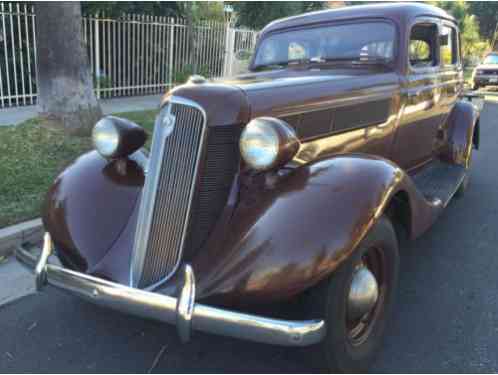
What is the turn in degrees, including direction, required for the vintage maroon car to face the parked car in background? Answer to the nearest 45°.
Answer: approximately 180°

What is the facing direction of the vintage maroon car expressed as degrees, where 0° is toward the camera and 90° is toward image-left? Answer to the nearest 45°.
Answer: approximately 45°

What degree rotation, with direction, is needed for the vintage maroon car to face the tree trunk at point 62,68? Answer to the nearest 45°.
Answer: approximately 90° to its right
